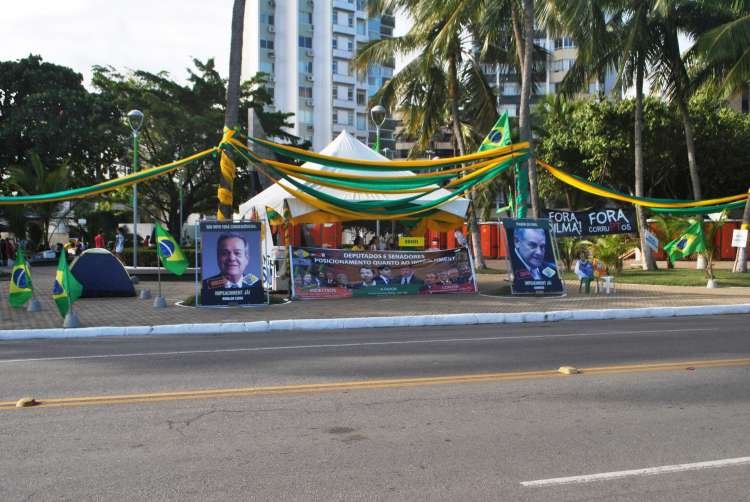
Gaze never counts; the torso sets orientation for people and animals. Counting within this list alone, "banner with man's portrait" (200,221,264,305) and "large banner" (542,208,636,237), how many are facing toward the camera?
2

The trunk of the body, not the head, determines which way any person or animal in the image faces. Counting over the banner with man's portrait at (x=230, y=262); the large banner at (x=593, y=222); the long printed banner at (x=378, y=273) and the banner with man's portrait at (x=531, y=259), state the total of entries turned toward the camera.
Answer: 4

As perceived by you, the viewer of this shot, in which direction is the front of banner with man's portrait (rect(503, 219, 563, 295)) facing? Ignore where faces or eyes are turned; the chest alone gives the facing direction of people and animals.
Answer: facing the viewer

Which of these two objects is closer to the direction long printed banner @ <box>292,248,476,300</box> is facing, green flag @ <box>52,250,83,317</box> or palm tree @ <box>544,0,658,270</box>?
the green flag

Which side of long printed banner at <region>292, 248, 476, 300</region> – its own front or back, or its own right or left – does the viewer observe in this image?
front

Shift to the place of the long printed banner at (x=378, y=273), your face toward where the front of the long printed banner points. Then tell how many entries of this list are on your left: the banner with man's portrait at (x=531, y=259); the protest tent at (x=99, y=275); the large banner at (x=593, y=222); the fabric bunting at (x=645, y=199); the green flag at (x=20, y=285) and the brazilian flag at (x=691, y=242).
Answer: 4

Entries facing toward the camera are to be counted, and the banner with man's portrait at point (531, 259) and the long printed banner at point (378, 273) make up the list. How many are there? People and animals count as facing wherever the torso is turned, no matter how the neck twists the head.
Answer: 2

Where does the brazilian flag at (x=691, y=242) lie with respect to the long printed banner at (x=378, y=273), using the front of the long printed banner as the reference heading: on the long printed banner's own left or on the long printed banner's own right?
on the long printed banner's own left
